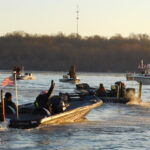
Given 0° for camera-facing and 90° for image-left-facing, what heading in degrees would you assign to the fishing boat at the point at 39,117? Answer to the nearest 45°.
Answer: approximately 225°
